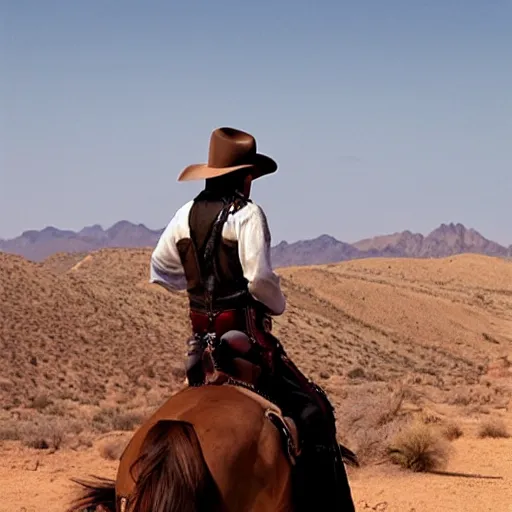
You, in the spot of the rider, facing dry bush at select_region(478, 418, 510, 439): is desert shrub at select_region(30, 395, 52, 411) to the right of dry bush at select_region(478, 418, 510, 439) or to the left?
left

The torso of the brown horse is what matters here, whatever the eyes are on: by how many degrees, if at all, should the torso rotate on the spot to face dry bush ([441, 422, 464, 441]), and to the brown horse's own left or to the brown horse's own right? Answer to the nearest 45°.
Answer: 0° — it already faces it

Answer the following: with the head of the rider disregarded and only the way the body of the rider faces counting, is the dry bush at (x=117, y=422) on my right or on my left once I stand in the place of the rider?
on my left

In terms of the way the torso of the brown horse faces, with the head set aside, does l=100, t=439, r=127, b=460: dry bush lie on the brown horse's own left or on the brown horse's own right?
on the brown horse's own left

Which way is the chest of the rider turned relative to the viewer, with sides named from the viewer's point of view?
facing away from the viewer and to the right of the viewer

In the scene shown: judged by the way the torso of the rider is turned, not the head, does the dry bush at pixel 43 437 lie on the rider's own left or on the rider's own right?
on the rider's own left

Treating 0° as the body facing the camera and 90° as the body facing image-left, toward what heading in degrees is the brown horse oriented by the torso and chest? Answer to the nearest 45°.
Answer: approximately 225°

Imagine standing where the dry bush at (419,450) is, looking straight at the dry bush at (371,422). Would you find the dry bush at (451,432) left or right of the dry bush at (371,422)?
right

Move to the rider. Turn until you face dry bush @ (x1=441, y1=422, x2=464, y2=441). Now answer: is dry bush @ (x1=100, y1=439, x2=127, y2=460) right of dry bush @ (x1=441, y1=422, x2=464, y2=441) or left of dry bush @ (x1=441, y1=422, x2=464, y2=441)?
left
